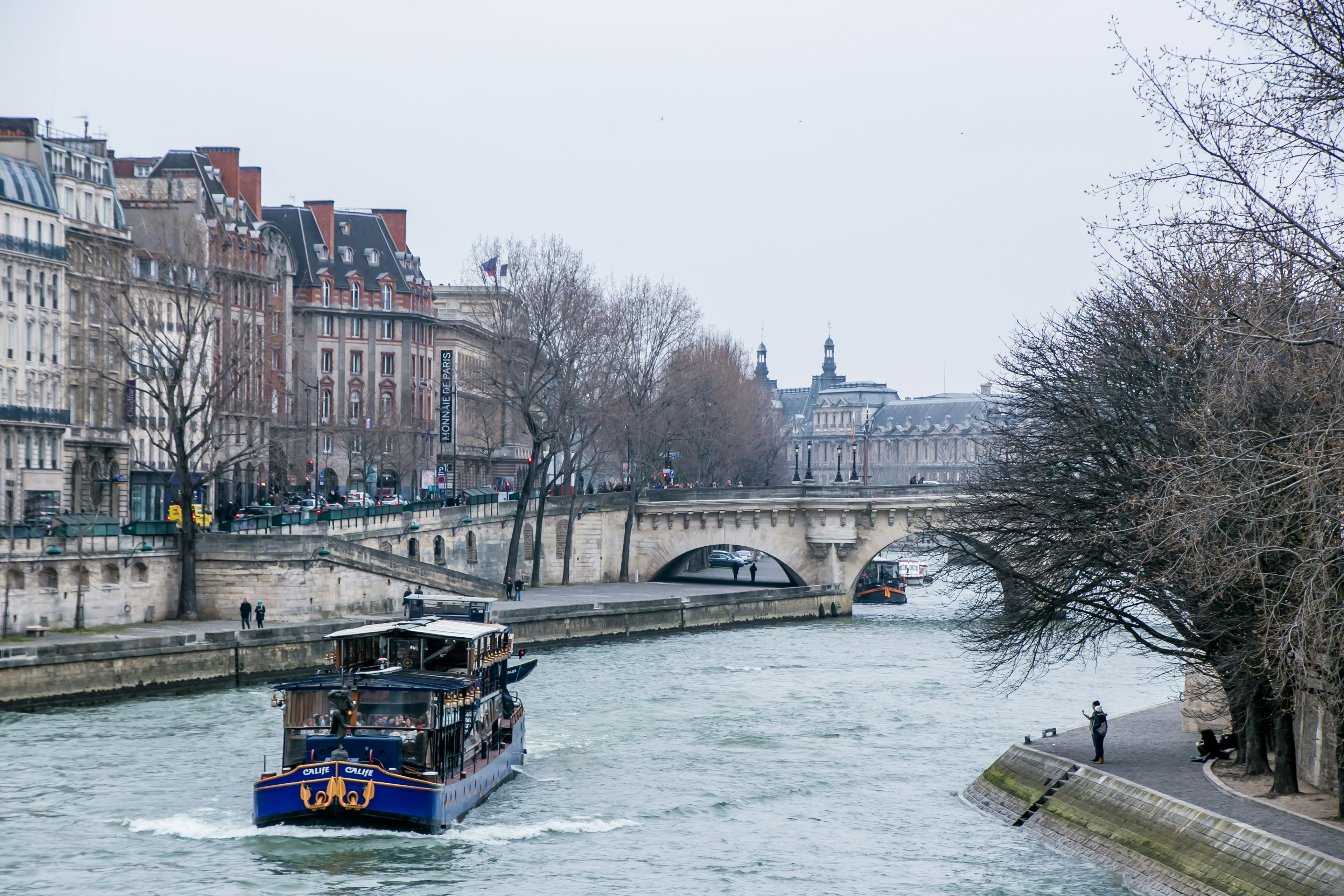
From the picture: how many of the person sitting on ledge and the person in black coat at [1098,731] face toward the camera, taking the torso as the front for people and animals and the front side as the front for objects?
0

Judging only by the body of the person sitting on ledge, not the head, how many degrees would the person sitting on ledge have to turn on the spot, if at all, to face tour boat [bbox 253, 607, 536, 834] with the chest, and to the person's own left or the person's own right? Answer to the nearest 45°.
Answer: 0° — they already face it

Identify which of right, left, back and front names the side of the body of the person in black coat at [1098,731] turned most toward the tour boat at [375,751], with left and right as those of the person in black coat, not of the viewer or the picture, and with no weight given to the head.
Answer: front

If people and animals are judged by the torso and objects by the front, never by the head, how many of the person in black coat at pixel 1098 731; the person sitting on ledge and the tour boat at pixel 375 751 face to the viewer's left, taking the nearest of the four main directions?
2

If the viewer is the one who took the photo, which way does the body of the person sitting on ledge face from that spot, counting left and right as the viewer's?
facing to the left of the viewer

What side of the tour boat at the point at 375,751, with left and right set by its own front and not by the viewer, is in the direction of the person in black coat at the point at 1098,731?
left

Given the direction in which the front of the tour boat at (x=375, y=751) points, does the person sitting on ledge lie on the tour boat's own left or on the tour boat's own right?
on the tour boat's own left

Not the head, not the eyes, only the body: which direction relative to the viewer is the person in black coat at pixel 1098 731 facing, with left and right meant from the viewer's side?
facing to the left of the viewer

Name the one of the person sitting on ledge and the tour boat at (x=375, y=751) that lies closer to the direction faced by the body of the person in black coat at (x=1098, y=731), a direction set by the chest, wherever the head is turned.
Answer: the tour boat

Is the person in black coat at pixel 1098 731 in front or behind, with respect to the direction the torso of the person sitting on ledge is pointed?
in front
